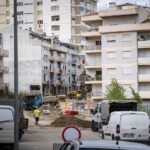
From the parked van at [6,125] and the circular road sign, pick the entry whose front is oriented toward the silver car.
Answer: the circular road sign

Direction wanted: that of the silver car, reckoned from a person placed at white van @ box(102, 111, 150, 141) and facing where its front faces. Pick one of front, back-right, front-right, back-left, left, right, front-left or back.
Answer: back-left

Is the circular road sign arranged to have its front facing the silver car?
yes

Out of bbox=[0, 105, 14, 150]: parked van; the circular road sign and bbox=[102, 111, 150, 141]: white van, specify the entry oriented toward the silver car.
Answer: the circular road sign

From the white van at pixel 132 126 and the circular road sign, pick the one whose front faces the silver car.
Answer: the circular road sign

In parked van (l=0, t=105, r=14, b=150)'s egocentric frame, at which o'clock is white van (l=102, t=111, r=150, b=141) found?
The white van is roughly at 3 o'clock from the parked van.

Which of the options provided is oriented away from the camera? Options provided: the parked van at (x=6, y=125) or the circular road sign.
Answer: the parked van

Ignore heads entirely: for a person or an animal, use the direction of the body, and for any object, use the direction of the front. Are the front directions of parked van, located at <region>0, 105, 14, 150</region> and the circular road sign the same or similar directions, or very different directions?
very different directions

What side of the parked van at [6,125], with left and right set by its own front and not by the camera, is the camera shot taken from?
back

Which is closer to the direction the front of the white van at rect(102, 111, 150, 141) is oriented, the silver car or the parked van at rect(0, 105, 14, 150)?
the parked van

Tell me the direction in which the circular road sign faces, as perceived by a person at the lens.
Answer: facing the viewer
